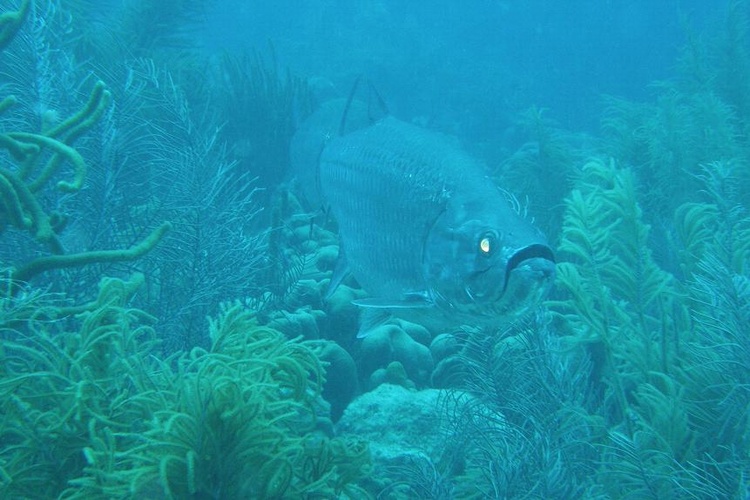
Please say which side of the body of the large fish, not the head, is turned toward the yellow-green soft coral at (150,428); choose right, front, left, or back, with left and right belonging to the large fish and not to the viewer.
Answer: right

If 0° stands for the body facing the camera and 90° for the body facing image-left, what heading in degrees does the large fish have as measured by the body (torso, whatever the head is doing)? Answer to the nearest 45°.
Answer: approximately 315°

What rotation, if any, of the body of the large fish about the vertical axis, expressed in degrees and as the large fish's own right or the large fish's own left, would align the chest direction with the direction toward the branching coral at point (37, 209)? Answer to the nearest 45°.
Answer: approximately 135° to the large fish's own right

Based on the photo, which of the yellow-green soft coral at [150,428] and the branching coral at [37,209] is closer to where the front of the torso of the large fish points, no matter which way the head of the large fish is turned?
the yellow-green soft coral
